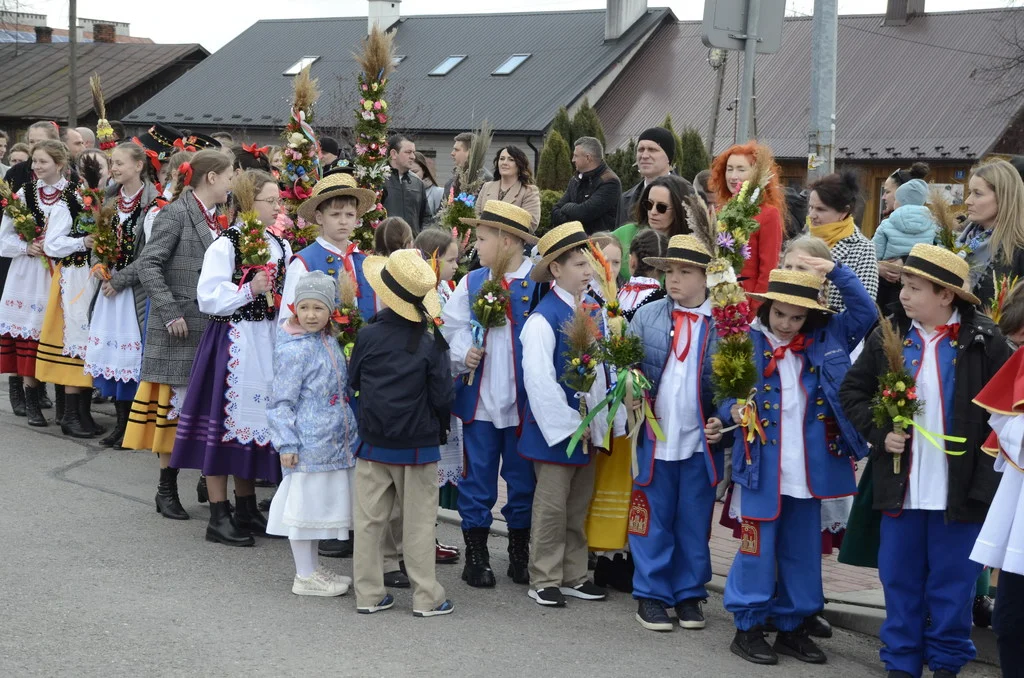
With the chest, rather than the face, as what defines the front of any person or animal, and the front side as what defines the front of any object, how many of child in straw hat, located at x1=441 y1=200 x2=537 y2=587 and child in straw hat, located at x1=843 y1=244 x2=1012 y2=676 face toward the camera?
2

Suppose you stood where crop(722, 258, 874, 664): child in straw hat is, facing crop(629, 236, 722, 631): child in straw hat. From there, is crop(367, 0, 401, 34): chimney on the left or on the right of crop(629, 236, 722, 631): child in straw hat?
right

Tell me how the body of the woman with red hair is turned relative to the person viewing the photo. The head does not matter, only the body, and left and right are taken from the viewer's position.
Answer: facing the viewer and to the left of the viewer

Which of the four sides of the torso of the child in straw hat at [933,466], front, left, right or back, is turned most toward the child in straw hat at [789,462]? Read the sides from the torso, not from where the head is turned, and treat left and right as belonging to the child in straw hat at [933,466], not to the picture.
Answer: right

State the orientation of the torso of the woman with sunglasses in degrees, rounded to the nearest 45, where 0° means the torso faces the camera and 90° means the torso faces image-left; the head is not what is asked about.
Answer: approximately 45°

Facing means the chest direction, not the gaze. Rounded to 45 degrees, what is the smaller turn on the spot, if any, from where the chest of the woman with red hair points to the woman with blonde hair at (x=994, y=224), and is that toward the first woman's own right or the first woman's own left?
approximately 90° to the first woman's own left

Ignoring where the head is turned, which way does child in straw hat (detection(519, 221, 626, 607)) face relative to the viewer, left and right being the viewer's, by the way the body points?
facing the viewer and to the right of the viewer

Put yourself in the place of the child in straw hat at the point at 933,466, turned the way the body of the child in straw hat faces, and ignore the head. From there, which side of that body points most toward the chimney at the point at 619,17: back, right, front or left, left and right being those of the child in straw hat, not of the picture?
back

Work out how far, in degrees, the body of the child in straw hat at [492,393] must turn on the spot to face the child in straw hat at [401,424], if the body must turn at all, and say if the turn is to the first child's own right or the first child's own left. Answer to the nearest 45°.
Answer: approximately 45° to the first child's own right
